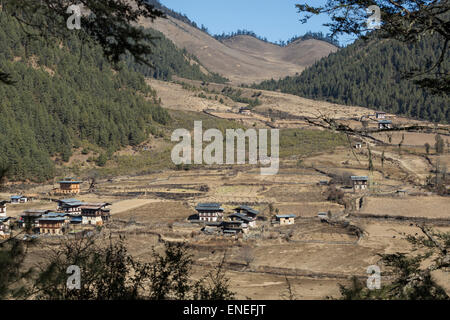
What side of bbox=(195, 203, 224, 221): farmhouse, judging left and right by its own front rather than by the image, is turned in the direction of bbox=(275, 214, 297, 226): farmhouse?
left

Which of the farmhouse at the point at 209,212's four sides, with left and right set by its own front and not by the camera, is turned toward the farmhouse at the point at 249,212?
left

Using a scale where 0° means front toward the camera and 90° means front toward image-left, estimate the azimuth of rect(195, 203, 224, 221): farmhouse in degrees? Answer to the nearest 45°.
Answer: approximately 0°

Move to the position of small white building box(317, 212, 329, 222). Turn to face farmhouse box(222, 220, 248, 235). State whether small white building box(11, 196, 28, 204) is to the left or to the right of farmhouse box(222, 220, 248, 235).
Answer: right

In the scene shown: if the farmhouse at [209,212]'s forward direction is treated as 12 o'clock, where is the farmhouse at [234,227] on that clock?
the farmhouse at [234,227] is roughly at 11 o'clock from the farmhouse at [209,212].

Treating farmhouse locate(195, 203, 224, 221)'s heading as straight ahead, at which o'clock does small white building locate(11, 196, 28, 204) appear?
The small white building is roughly at 4 o'clock from the farmhouse.

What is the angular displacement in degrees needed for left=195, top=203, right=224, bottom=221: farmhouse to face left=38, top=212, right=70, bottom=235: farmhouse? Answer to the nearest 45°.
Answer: approximately 90° to its right

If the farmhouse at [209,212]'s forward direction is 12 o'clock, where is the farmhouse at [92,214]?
the farmhouse at [92,214] is roughly at 3 o'clock from the farmhouse at [209,212].

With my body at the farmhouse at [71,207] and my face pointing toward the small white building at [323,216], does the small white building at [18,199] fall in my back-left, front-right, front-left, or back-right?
back-left
